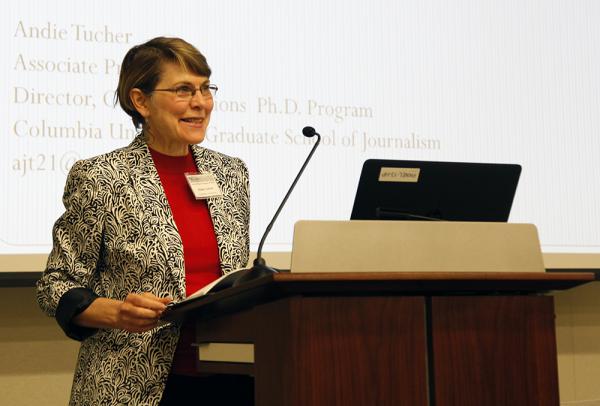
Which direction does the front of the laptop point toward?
away from the camera

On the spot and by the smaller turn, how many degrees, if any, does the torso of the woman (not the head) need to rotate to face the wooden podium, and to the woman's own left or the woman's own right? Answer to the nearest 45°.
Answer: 0° — they already face it
